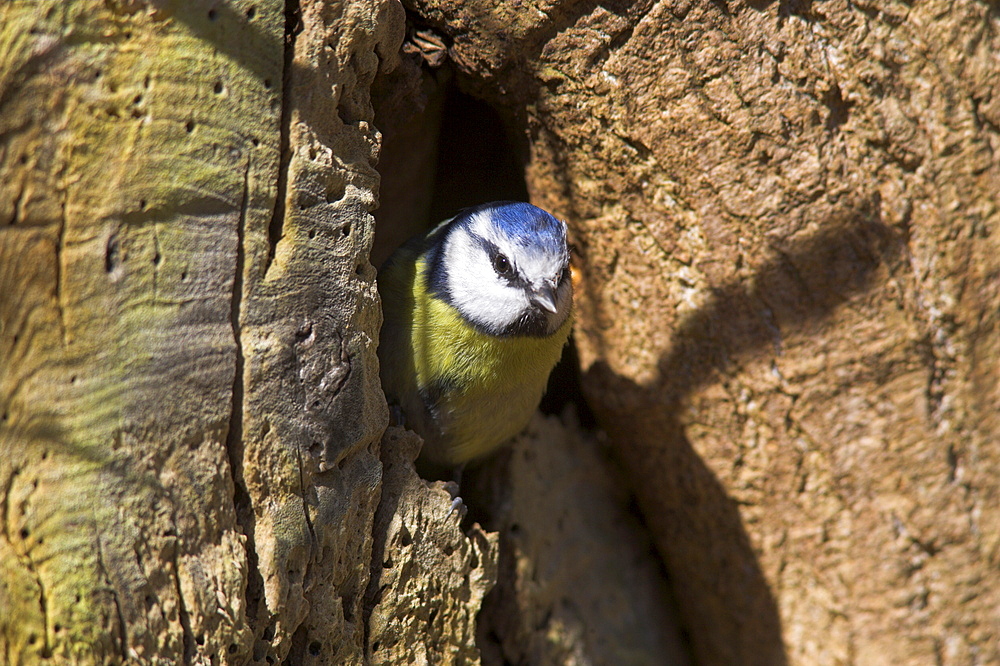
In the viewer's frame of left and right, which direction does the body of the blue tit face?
facing the viewer and to the right of the viewer
